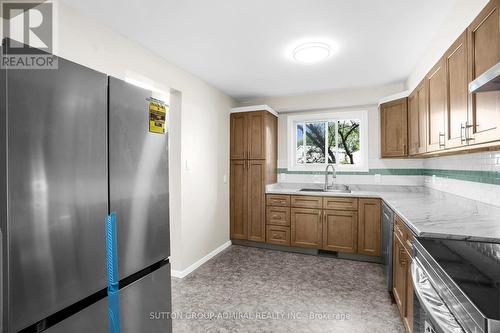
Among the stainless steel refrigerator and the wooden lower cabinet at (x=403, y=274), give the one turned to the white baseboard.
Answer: the wooden lower cabinet

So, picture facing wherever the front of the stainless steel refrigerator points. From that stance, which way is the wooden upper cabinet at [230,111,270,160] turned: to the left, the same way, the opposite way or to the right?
to the right

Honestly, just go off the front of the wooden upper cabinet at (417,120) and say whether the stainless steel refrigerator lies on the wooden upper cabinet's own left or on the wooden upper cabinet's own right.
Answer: on the wooden upper cabinet's own left

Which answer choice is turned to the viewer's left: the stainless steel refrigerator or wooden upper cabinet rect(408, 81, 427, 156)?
the wooden upper cabinet

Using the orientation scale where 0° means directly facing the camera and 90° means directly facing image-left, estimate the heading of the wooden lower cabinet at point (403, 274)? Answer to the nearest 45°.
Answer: approximately 90°

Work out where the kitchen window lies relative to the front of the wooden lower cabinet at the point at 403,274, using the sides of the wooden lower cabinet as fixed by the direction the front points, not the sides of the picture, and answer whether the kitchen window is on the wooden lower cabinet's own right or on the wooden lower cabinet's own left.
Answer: on the wooden lower cabinet's own right

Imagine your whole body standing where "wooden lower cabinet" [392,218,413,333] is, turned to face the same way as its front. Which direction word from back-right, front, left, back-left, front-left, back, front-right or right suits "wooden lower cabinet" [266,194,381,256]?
front-right

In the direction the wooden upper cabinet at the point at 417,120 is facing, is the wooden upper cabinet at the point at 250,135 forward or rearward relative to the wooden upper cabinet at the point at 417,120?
forward

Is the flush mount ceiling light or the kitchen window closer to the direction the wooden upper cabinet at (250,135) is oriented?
the flush mount ceiling light

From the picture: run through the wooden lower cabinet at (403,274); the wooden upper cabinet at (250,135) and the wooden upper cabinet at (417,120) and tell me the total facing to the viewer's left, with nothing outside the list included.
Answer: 2

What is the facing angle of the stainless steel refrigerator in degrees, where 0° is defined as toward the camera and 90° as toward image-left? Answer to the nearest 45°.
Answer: approximately 315°

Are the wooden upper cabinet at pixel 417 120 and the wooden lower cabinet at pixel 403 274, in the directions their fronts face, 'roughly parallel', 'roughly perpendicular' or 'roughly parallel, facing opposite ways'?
roughly parallel

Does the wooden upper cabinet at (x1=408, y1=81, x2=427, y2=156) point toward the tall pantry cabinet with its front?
yes

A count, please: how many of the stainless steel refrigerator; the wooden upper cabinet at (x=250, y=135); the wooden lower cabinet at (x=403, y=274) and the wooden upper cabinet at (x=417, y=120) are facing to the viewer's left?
2

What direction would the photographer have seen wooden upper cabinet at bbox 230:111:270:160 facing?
facing the viewer

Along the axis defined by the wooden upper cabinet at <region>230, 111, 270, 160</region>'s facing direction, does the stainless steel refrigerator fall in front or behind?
in front

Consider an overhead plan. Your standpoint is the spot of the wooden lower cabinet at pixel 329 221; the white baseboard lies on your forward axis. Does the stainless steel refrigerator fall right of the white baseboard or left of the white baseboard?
left

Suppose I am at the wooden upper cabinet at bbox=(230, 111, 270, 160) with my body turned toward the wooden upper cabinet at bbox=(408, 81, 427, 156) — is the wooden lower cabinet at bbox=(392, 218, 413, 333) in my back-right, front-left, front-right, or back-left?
front-right

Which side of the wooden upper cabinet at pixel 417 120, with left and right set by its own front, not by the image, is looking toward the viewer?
left
